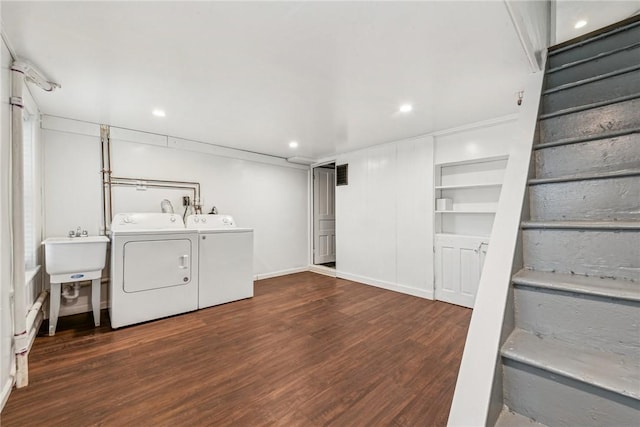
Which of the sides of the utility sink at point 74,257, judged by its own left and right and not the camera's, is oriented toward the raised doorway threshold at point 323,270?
left

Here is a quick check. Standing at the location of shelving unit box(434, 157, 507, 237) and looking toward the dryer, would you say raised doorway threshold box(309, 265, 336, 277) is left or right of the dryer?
right

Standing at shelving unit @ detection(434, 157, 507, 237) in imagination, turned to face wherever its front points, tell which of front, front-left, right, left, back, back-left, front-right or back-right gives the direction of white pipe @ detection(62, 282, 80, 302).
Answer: front

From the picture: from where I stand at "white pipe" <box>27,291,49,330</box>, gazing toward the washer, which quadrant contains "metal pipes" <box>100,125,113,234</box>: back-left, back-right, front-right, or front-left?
front-left

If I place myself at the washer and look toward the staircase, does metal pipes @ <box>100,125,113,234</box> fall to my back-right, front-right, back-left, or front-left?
back-right

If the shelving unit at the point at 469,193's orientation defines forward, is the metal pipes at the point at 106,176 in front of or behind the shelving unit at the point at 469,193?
in front

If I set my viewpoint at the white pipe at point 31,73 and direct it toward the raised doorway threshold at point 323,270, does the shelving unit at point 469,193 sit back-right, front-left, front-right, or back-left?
front-right

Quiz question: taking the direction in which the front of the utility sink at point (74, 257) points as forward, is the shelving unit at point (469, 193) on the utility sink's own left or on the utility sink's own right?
on the utility sink's own left

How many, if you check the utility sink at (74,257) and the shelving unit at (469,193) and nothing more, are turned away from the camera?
0

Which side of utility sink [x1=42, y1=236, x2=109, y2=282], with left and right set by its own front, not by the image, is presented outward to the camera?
front

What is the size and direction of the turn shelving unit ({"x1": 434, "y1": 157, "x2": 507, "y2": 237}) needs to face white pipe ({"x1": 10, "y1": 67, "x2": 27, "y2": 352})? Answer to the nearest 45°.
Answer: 0° — it already faces it

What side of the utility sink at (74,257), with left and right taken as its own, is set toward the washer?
left

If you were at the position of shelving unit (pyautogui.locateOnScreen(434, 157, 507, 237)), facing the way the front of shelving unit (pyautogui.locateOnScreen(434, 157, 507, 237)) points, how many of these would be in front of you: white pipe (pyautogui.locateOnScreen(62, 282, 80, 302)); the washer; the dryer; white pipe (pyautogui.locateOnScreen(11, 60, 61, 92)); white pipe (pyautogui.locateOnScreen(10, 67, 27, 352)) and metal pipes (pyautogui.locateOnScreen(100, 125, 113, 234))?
6
